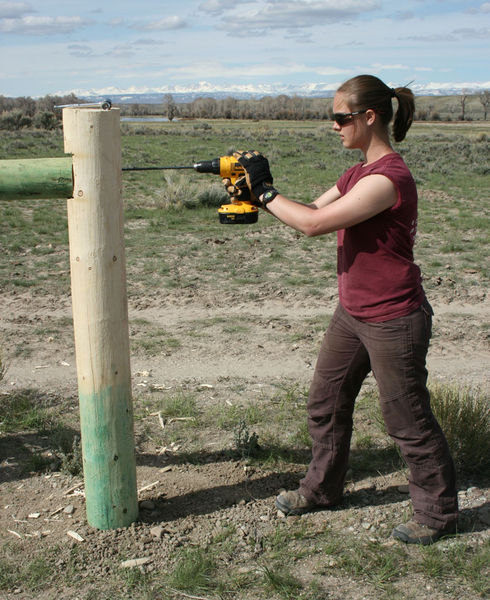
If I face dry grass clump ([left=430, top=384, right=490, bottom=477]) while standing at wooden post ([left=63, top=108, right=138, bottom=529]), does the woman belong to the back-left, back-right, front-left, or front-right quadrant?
front-right

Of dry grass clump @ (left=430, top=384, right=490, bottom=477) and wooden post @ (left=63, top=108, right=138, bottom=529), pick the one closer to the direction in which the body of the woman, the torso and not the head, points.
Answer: the wooden post

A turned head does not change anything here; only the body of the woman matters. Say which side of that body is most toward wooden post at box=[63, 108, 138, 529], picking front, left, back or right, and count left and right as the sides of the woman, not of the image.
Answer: front

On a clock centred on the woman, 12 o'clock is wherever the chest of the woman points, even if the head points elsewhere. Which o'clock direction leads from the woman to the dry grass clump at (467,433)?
The dry grass clump is roughly at 4 o'clock from the woman.

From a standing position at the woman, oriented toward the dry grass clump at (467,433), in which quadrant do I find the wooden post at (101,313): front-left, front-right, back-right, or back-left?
back-left

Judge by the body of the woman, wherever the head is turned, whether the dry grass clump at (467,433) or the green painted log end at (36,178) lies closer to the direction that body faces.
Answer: the green painted log end

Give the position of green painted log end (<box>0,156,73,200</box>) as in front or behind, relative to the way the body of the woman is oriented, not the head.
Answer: in front

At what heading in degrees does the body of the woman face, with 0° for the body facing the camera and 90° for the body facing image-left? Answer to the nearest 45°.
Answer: approximately 90°

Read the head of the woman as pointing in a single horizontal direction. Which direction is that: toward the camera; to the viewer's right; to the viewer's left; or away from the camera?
to the viewer's left
